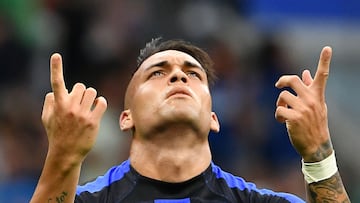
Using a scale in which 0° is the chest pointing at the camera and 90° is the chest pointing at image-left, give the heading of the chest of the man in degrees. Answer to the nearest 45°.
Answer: approximately 0°
